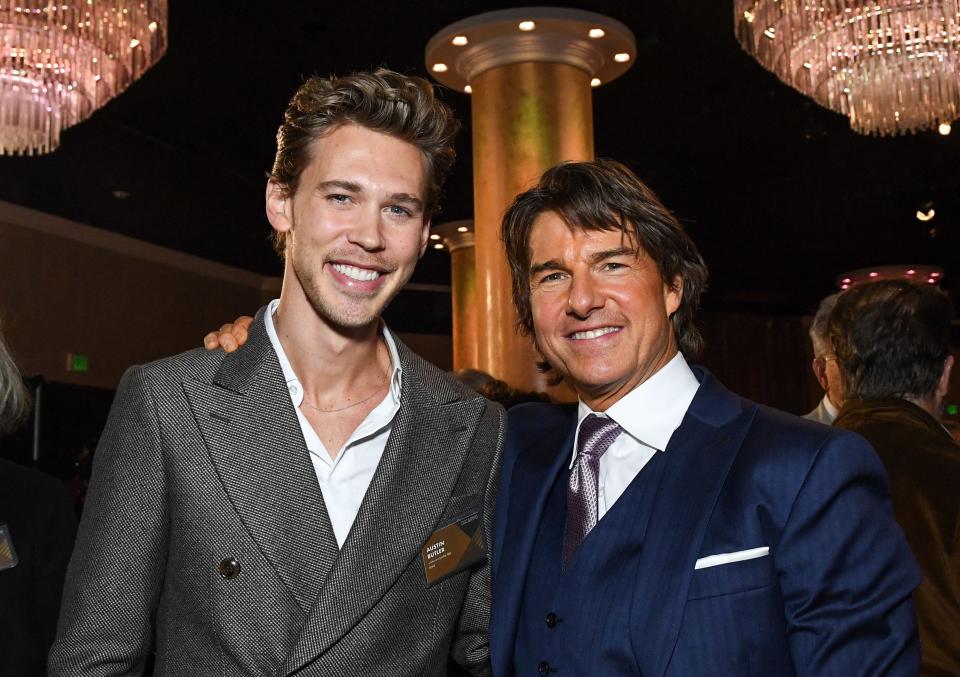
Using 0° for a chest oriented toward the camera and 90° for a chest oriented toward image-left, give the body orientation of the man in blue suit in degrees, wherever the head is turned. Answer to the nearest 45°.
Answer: approximately 45°

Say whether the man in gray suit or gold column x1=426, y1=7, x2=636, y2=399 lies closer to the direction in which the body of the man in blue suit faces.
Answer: the man in gray suit

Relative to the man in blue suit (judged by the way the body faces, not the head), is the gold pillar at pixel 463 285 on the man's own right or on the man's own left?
on the man's own right

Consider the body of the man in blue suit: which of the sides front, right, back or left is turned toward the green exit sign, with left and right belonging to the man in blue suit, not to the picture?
right

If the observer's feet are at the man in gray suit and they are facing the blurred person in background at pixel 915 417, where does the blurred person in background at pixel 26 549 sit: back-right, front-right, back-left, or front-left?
back-left

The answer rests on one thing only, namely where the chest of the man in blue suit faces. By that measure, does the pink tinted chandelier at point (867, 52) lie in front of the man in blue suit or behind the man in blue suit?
behind

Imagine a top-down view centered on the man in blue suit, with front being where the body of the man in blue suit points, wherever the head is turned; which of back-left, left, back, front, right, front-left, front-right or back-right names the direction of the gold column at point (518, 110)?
back-right

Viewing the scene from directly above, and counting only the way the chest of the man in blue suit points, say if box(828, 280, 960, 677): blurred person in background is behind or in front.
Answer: behind

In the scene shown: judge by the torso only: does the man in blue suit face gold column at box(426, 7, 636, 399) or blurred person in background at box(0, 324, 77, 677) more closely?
the blurred person in background
